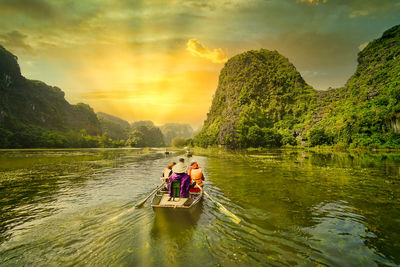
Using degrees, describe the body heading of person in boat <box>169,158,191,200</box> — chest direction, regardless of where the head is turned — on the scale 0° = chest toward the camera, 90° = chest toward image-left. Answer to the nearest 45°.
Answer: approximately 180°
